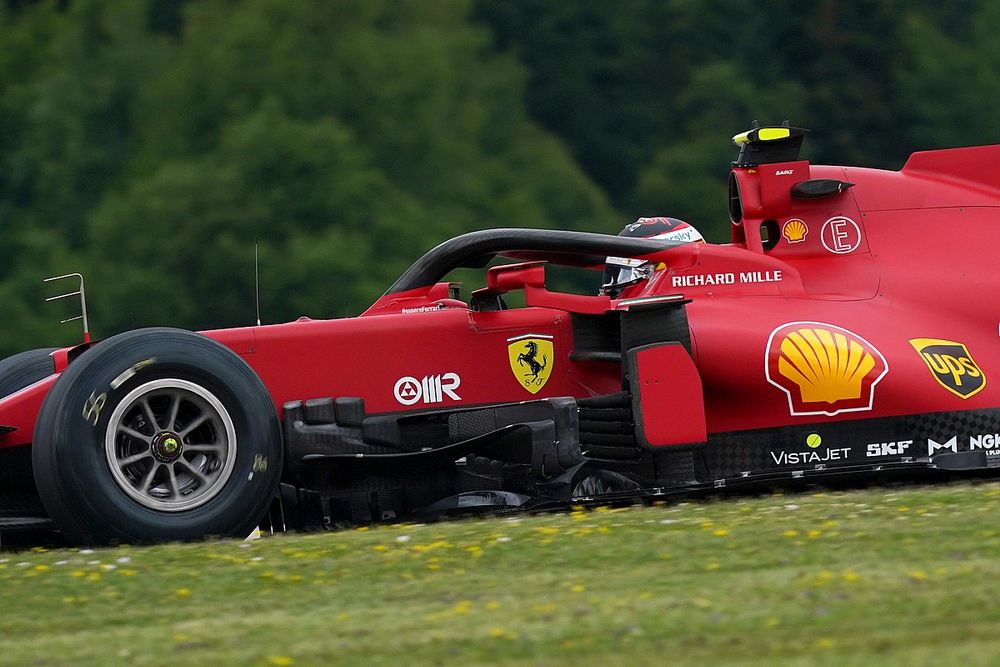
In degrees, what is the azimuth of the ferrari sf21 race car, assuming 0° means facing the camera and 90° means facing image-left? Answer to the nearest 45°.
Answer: approximately 90°
